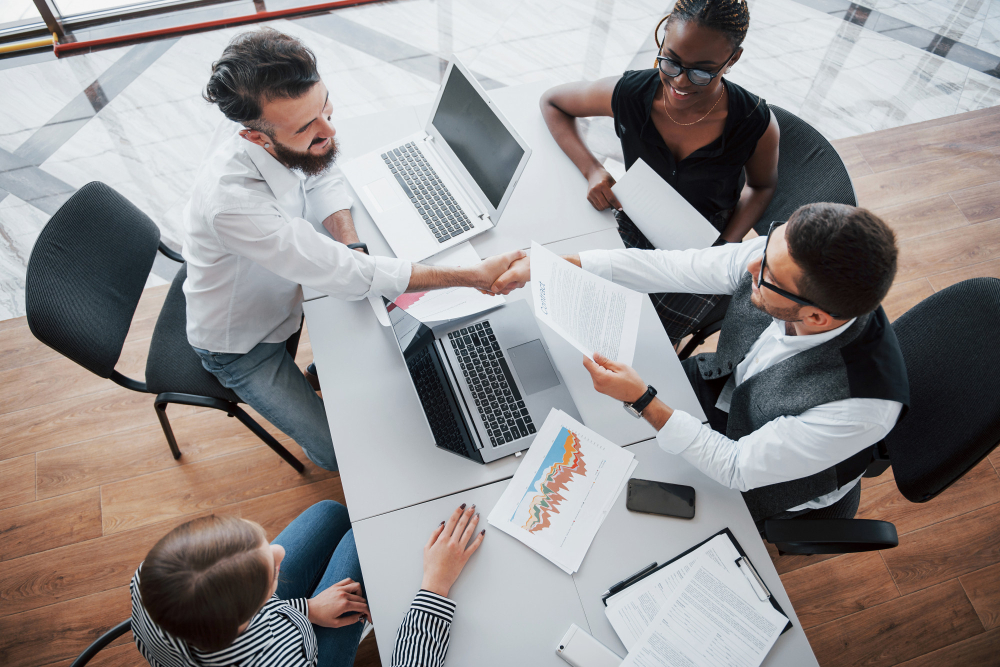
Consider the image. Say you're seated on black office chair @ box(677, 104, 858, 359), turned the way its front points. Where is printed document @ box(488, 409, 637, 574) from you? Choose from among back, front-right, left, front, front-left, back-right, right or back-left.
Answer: front-left

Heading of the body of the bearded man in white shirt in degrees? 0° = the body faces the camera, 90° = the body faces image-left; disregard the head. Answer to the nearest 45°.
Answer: approximately 270°

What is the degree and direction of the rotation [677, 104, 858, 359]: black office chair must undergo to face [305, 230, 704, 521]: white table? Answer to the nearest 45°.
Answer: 0° — it already faces it

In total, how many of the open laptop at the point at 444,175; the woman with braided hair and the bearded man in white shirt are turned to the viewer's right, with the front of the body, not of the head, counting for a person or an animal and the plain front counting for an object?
1

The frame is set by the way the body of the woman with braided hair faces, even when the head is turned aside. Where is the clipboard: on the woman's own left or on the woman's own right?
on the woman's own left

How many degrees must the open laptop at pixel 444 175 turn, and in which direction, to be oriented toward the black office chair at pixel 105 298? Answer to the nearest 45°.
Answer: approximately 45° to its right

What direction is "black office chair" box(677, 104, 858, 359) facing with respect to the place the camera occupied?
facing the viewer and to the left of the viewer

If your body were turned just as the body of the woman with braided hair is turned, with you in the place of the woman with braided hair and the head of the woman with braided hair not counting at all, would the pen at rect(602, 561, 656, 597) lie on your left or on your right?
on your left

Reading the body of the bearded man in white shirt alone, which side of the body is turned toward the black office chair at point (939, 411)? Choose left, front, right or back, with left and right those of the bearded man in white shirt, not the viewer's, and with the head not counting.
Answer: front

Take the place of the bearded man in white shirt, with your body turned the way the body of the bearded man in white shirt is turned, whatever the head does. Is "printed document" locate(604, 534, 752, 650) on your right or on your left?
on your right

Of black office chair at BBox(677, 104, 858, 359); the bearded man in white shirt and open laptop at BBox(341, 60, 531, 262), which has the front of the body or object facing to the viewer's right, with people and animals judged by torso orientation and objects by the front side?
the bearded man in white shirt

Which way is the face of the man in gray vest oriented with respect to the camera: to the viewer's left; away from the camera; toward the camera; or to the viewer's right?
to the viewer's left

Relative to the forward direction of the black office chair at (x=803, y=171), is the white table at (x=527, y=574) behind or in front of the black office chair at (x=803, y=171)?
in front

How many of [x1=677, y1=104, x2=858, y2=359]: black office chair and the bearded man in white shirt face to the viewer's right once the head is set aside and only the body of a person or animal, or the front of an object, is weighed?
1

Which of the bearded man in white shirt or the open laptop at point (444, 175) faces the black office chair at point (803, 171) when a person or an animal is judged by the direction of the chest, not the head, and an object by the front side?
the bearded man in white shirt
